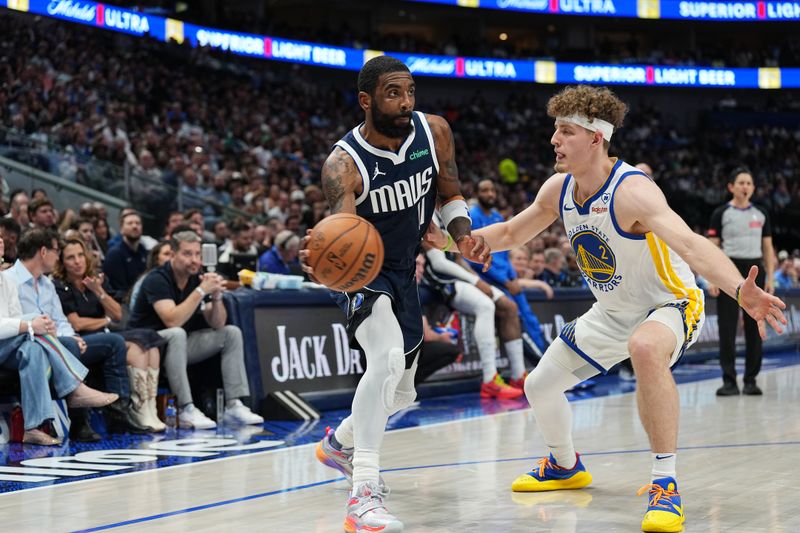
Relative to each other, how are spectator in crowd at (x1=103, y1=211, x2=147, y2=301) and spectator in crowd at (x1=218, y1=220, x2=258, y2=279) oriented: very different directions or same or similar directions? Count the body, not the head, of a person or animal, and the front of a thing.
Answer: same or similar directions

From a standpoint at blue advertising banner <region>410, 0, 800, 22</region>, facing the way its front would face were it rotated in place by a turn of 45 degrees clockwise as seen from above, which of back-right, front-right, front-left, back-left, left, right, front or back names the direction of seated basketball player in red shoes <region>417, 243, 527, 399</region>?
front-left

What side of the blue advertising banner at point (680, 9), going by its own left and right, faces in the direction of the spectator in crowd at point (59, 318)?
front

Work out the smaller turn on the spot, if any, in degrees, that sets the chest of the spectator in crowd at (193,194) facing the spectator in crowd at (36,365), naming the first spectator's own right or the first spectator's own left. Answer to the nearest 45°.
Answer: approximately 45° to the first spectator's own right

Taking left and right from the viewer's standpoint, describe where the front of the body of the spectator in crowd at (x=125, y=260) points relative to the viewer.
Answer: facing the viewer and to the right of the viewer

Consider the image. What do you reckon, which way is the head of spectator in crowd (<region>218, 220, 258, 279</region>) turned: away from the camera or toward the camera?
toward the camera

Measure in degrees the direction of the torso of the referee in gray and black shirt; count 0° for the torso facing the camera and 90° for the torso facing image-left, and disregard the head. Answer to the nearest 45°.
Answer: approximately 0°

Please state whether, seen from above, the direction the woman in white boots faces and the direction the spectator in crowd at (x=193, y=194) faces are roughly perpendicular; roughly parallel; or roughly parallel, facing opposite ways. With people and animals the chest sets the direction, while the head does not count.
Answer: roughly parallel

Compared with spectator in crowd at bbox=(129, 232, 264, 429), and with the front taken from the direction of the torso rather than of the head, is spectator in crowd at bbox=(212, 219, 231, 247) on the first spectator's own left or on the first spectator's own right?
on the first spectator's own left

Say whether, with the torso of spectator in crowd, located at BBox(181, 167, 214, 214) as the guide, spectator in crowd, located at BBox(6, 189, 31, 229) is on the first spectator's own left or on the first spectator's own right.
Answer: on the first spectator's own right

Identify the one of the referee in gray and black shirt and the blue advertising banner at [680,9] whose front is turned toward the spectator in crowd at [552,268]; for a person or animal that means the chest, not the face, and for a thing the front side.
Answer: the blue advertising banner

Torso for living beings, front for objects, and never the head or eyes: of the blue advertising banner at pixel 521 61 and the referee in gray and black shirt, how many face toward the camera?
2

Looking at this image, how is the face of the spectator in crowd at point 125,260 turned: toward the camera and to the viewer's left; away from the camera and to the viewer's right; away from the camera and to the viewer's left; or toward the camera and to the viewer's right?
toward the camera and to the viewer's right

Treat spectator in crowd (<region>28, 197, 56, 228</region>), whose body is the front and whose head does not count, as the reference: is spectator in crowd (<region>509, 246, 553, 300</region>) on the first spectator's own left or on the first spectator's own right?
on the first spectator's own left

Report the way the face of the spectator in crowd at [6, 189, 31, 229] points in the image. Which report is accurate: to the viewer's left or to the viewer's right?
to the viewer's right

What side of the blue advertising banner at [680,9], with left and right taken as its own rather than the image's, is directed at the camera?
front

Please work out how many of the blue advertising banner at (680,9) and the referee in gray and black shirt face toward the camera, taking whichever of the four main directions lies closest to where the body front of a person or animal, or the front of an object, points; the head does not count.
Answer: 2
